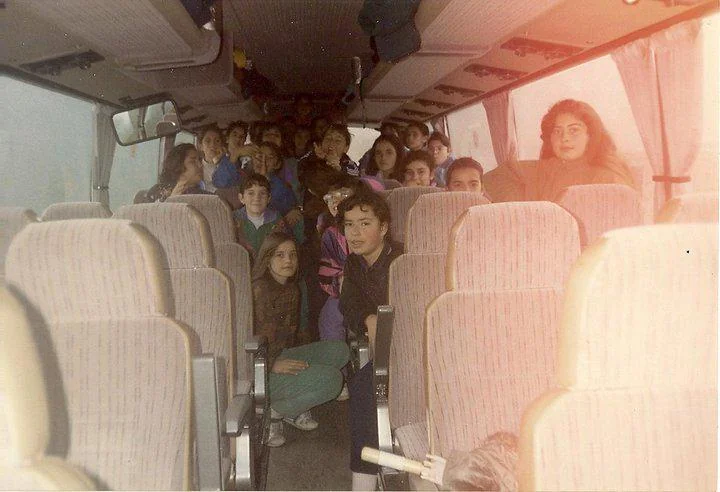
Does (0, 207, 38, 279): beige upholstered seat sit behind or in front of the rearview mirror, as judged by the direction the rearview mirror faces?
in front

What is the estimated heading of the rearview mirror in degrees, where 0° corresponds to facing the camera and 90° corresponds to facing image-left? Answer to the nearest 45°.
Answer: approximately 0°
